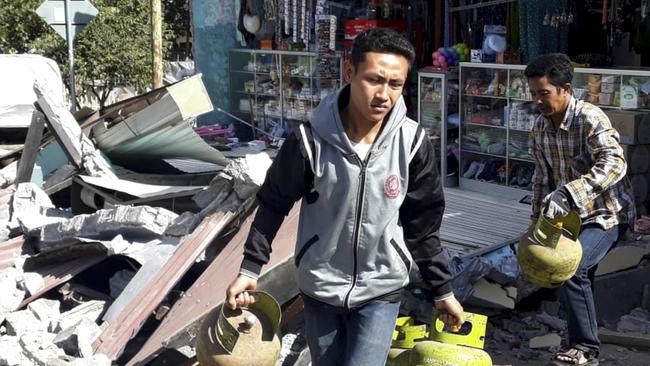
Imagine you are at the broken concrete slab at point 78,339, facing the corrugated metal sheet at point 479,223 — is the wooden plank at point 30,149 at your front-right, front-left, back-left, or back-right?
front-left

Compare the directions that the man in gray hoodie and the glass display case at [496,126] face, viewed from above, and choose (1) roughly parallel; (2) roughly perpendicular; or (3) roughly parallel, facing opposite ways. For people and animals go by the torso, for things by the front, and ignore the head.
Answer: roughly parallel

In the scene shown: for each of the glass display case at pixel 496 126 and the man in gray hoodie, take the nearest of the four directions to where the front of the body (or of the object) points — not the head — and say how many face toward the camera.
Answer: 2

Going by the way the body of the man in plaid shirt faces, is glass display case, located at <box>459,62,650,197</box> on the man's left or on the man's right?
on the man's right

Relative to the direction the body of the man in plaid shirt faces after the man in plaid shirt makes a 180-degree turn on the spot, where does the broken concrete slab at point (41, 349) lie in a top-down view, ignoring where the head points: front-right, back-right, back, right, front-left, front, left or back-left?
back-left

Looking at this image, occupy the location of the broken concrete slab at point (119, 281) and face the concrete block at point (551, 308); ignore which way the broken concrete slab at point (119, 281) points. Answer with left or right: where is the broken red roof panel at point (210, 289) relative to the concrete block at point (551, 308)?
right

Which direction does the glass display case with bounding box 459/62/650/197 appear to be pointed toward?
toward the camera

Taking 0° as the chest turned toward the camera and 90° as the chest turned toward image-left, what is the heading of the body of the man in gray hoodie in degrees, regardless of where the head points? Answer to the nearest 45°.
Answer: approximately 0°

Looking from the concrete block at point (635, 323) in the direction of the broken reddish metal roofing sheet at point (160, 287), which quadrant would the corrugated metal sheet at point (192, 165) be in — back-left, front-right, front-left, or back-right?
front-right

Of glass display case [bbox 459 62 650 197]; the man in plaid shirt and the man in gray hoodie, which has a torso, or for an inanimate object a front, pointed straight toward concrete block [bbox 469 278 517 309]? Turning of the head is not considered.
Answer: the glass display case

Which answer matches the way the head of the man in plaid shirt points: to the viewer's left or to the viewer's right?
to the viewer's left

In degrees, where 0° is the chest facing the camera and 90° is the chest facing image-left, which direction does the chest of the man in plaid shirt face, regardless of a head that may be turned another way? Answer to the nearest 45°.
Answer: approximately 45°

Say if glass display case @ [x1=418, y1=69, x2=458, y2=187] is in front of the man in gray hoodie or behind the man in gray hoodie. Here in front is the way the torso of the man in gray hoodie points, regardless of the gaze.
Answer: behind

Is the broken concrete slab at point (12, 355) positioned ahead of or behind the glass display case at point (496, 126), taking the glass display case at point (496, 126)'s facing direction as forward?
ahead

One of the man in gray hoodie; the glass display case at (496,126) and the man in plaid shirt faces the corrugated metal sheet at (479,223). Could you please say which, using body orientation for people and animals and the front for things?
the glass display case
